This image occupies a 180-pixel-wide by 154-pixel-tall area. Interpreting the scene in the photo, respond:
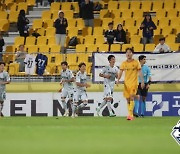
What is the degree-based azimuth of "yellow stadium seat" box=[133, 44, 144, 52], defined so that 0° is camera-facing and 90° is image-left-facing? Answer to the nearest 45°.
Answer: approximately 0°

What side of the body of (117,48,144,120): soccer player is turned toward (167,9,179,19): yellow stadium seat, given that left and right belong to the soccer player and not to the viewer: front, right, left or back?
back

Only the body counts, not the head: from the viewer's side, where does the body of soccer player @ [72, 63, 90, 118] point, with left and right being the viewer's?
facing the viewer and to the right of the viewer

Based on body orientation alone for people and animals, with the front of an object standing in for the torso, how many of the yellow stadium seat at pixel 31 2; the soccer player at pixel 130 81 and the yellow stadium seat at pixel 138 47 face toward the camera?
3

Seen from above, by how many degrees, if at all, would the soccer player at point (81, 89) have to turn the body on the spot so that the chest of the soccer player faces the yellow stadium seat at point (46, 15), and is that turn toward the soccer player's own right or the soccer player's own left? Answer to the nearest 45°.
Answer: approximately 135° to the soccer player's own left

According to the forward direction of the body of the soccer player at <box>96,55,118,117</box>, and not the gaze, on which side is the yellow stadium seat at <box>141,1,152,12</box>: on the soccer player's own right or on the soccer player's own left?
on the soccer player's own left

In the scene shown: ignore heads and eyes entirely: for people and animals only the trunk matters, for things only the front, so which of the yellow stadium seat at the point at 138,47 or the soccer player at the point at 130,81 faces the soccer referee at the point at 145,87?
the yellow stadium seat
